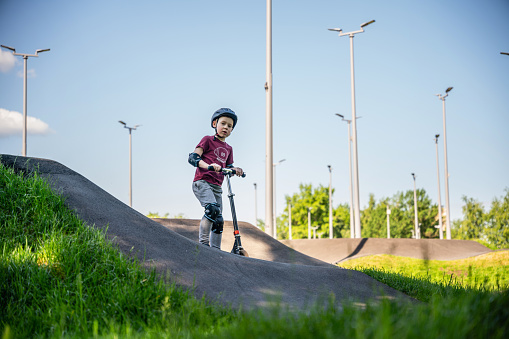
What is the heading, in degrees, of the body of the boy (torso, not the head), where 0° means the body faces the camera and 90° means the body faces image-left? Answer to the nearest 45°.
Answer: approximately 315°

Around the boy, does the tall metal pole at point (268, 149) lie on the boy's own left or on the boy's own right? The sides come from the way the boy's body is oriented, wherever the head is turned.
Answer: on the boy's own left
